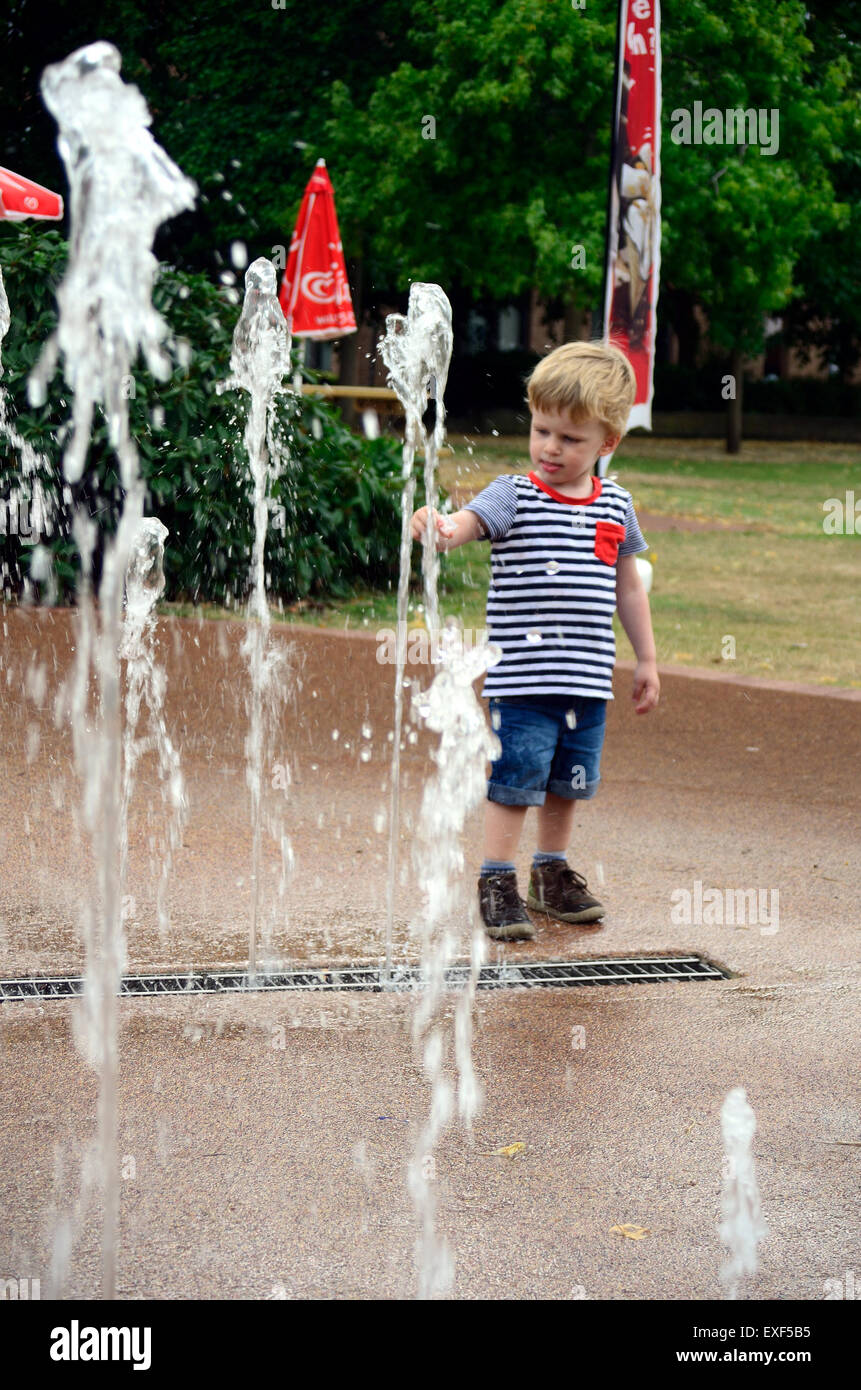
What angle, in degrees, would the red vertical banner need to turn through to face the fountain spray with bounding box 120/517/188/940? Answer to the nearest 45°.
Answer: approximately 45° to its right

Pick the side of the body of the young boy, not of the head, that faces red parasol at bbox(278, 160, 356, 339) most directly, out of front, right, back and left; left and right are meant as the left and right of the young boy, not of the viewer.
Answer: back

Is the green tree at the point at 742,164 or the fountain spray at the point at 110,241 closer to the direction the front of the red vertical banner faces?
the fountain spray

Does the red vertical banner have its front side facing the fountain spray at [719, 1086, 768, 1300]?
yes

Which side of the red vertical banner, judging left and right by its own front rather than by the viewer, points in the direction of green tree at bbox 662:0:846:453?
back

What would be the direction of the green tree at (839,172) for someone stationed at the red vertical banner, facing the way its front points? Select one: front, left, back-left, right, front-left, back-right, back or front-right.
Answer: back

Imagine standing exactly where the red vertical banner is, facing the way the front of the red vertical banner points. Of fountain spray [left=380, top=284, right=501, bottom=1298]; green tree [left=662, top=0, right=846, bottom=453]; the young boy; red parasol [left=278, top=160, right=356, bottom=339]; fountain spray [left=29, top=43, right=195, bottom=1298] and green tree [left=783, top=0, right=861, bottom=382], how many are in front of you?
3

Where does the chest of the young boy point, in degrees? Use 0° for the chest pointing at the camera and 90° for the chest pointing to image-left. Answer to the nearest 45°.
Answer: approximately 0°

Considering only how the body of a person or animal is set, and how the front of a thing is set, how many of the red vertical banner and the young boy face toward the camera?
2

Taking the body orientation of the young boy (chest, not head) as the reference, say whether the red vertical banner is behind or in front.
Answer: behind
